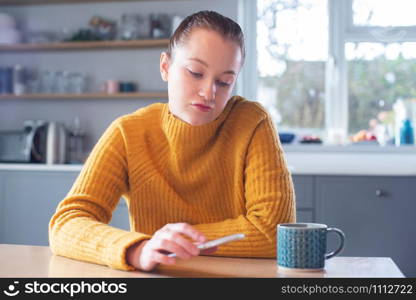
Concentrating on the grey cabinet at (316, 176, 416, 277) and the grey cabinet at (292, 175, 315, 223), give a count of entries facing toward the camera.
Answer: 2

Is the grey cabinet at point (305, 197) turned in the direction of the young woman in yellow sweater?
yes

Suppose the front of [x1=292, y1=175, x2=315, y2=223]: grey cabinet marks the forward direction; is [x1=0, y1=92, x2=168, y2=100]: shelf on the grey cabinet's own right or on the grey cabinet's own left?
on the grey cabinet's own right

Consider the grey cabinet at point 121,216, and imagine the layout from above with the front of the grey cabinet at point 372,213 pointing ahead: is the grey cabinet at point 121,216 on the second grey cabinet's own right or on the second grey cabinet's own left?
on the second grey cabinet's own right

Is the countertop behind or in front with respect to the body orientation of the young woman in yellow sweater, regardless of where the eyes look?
behind

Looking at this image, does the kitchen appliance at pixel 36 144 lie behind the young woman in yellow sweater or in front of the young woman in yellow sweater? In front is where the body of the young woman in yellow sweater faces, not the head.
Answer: behind

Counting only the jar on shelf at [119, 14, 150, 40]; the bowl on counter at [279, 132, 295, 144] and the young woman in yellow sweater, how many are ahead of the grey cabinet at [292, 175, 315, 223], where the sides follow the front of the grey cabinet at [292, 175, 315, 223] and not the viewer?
1

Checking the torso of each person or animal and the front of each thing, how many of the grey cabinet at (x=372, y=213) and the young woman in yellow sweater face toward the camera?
2

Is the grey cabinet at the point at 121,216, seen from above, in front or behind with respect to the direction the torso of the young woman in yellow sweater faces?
behind
